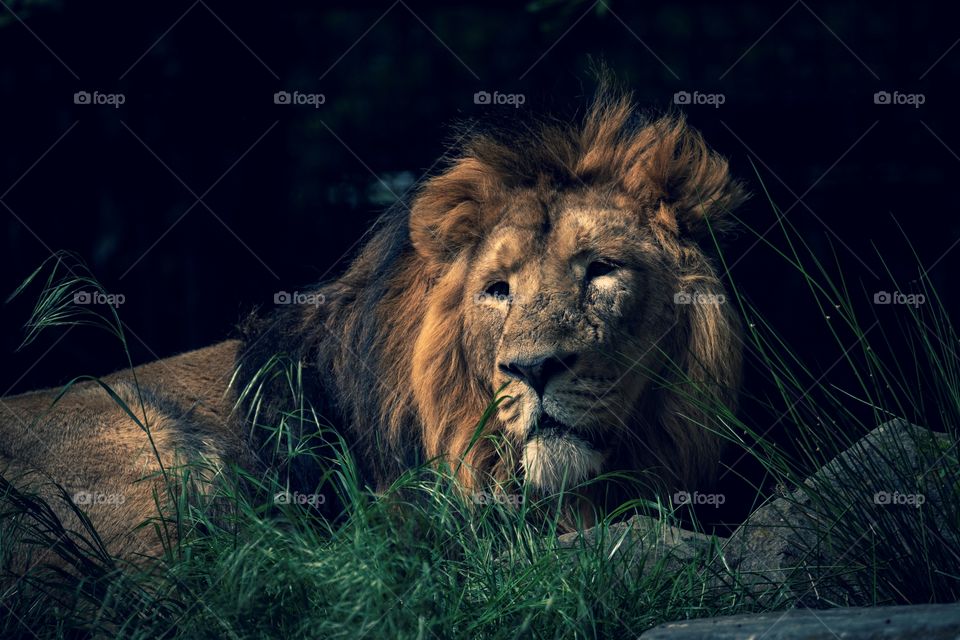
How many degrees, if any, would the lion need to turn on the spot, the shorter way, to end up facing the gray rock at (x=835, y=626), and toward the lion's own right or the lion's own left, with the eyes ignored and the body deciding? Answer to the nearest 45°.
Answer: approximately 45° to the lion's own right

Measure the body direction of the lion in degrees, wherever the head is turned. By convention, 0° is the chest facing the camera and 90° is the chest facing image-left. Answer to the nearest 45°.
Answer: approximately 315°

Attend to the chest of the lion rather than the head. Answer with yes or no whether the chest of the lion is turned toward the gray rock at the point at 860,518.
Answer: yes

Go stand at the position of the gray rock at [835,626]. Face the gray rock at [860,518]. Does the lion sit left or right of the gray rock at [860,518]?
left
